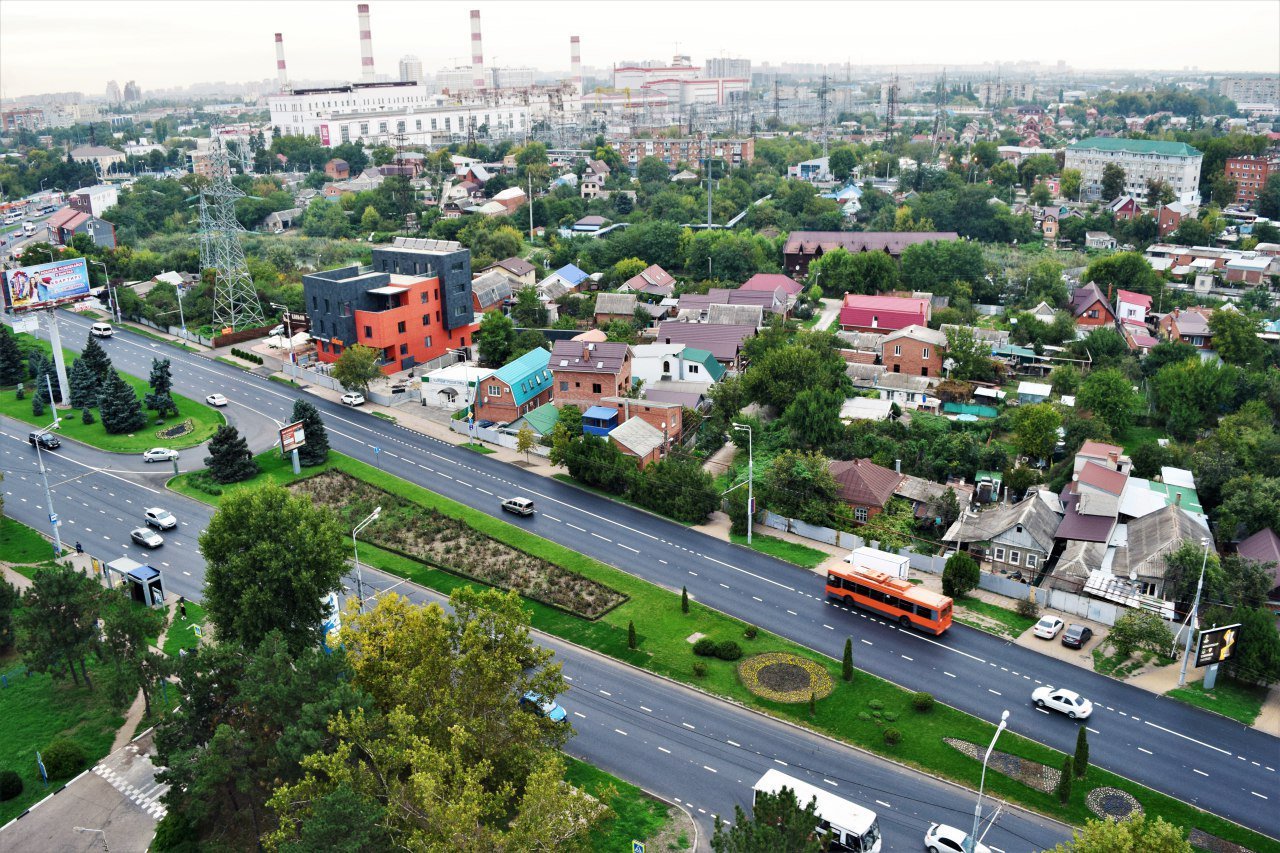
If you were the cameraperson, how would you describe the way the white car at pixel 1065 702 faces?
facing away from the viewer and to the left of the viewer

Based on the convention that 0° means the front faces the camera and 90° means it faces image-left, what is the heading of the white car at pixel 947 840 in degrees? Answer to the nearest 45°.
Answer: approximately 315°

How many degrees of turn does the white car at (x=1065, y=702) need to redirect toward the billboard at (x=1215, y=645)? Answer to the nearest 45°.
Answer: approximately 90° to its right

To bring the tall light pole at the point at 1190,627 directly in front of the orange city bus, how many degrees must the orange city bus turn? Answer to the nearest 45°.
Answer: approximately 135° to its right

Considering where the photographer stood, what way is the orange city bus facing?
facing away from the viewer and to the left of the viewer

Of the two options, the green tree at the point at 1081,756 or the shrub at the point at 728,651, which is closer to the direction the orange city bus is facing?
the shrub

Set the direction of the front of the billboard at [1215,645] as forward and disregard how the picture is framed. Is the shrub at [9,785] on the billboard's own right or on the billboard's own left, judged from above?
on the billboard's own right
